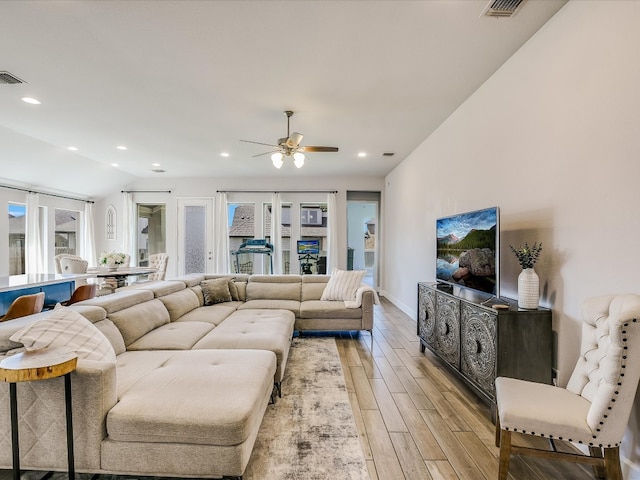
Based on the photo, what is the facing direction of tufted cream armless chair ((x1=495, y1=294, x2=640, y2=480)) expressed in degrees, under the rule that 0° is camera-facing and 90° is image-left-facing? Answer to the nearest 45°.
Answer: approximately 90°

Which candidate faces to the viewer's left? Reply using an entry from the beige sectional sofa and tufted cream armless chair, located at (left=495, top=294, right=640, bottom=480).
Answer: the tufted cream armless chair

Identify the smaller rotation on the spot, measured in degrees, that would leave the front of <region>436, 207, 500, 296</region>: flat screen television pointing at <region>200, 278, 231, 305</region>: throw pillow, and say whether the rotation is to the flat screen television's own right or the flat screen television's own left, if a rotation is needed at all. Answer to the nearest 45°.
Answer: approximately 45° to the flat screen television's own right

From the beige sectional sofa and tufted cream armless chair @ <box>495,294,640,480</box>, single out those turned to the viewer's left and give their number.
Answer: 1

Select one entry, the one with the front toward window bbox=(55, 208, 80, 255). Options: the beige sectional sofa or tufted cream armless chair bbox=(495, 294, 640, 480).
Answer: the tufted cream armless chair

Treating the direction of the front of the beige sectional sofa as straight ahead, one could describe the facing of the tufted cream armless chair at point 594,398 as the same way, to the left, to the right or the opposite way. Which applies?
the opposite way

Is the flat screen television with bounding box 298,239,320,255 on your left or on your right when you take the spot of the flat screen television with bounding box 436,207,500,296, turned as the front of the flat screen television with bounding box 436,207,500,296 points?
on your right

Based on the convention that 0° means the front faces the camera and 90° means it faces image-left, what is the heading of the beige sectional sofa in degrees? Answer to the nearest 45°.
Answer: approximately 315°

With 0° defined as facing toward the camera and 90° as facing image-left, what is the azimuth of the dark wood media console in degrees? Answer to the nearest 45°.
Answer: approximately 45°

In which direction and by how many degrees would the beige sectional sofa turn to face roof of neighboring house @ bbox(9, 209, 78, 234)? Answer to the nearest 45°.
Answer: approximately 135° to its left

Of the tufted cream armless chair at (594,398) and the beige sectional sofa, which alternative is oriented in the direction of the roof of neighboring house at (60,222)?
the tufted cream armless chair
